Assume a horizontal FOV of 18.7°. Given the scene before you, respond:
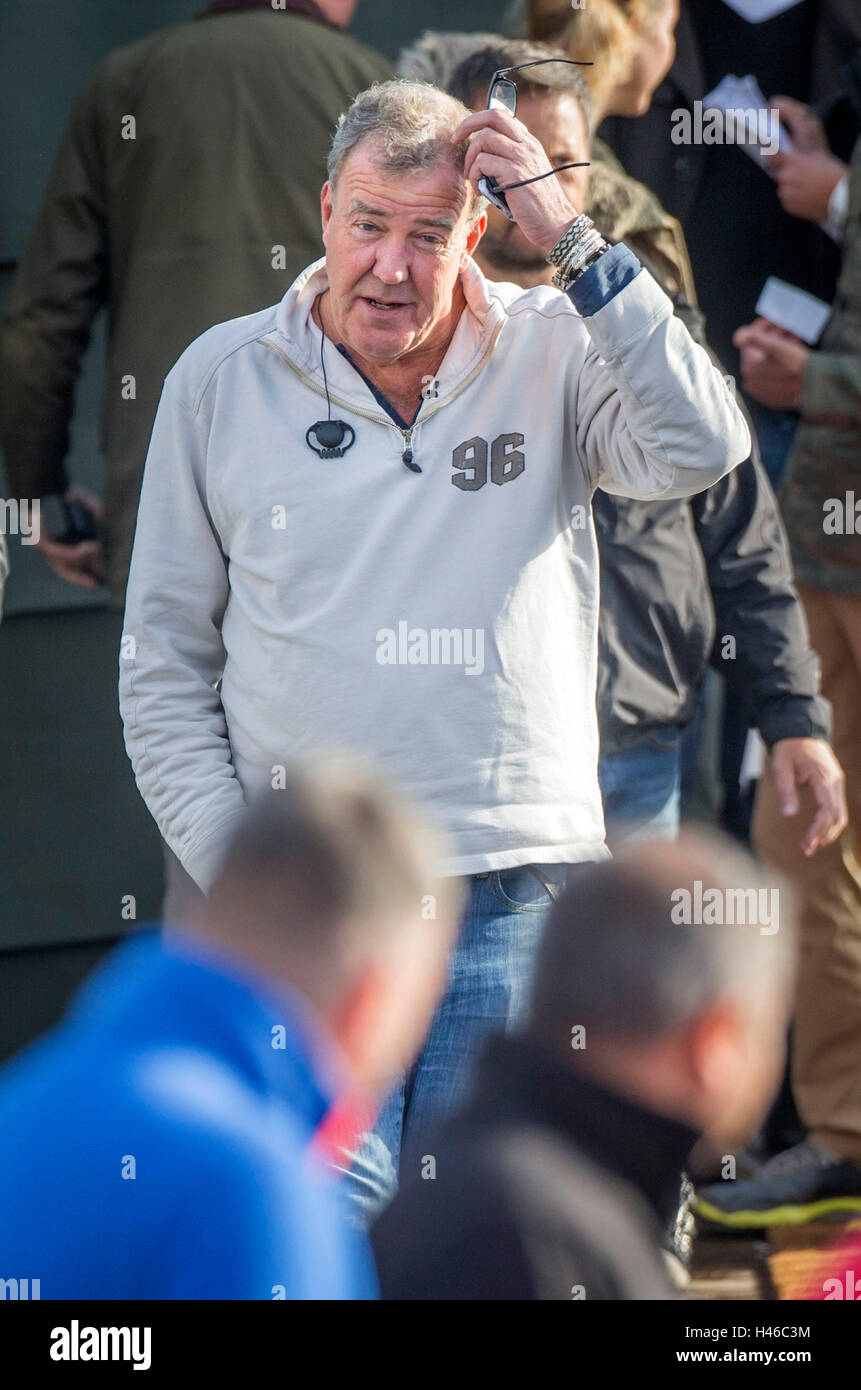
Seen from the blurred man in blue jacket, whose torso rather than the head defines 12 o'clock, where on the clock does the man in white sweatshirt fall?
The man in white sweatshirt is roughly at 11 o'clock from the blurred man in blue jacket.

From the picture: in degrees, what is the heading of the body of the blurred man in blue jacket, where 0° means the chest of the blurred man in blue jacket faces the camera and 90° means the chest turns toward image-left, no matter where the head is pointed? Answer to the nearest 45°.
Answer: approximately 225°

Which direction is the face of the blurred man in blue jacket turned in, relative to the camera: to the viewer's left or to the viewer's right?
to the viewer's right

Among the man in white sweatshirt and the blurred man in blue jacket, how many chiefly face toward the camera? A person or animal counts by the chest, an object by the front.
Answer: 1

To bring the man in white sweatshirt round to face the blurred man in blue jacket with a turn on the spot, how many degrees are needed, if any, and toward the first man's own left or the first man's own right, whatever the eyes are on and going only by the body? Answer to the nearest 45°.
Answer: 0° — they already face them

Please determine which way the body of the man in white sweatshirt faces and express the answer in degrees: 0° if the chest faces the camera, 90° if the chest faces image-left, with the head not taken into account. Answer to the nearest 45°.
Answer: approximately 0°
